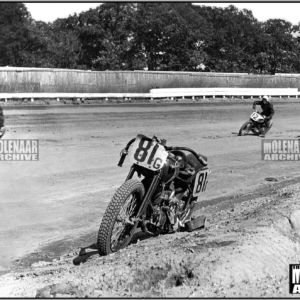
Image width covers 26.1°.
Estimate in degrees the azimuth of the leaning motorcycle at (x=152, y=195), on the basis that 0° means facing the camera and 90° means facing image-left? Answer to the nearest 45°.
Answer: approximately 45°

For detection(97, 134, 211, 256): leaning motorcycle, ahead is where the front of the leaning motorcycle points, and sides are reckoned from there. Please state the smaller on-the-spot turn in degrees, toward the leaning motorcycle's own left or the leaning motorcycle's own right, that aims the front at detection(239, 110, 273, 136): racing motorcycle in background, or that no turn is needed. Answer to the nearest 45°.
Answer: approximately 135° to the leaning motorcycle's own right

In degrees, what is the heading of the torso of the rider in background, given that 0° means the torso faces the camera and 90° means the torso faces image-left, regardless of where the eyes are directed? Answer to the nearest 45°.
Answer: approximately 45°

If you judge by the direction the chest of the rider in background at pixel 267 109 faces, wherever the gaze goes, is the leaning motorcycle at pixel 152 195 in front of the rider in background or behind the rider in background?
in front

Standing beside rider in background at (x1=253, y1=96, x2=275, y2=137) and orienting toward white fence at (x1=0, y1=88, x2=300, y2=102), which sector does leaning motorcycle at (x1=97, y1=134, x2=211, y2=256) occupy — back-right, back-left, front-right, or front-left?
back-left

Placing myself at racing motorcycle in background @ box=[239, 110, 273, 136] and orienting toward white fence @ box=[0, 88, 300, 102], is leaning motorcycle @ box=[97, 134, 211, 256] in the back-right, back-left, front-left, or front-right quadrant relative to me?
back-left

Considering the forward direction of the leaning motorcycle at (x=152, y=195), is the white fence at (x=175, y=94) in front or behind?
behind
